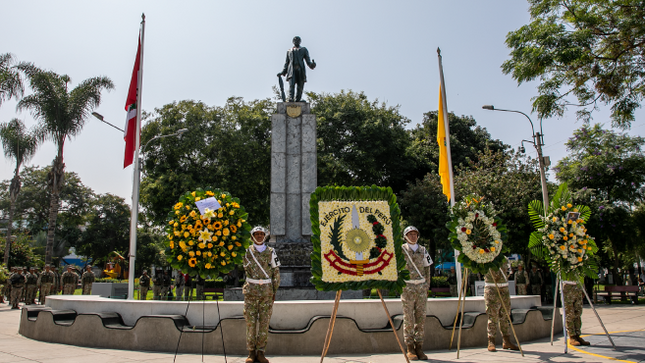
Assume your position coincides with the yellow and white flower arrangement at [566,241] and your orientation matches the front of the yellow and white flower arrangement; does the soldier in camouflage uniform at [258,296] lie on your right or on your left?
on your right

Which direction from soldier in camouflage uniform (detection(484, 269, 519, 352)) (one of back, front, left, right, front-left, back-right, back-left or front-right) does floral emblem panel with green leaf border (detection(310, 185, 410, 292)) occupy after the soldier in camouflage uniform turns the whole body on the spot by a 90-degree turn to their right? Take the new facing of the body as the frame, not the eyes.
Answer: front

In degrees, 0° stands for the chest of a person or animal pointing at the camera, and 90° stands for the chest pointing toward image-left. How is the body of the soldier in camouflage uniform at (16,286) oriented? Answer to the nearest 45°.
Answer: approximately 315°

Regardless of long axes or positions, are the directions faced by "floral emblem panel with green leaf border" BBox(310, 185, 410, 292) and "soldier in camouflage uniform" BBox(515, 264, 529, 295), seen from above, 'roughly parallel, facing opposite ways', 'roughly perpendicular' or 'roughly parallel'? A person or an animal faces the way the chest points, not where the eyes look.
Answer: roughly parallel

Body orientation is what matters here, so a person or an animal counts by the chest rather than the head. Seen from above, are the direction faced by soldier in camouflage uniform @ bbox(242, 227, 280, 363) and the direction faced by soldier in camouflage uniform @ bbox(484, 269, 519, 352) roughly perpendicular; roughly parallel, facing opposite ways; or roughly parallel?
roughly parallel

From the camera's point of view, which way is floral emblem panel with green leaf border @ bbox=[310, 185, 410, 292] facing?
toward the camera

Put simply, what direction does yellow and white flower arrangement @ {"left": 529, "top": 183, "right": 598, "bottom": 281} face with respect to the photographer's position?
facing the viewer

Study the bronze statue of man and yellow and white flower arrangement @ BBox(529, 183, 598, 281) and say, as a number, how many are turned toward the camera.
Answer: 2

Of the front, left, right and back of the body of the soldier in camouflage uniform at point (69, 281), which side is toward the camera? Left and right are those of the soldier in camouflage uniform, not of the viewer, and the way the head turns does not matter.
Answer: front

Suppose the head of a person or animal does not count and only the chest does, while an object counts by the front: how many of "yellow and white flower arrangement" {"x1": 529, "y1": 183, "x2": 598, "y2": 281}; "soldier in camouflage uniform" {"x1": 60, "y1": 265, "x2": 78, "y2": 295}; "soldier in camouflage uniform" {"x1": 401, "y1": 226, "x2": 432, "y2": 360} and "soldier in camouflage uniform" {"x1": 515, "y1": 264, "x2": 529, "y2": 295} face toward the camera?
4

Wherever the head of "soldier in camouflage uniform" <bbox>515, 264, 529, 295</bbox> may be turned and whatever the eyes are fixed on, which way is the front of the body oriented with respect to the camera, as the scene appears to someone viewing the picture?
toward the camera

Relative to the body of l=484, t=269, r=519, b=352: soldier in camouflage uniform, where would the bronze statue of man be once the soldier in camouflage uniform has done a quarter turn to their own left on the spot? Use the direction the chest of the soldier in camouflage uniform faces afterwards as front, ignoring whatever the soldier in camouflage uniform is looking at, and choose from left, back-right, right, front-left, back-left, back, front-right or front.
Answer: left

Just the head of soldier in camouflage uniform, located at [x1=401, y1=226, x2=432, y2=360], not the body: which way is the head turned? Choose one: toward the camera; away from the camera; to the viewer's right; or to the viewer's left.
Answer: toward the camera
